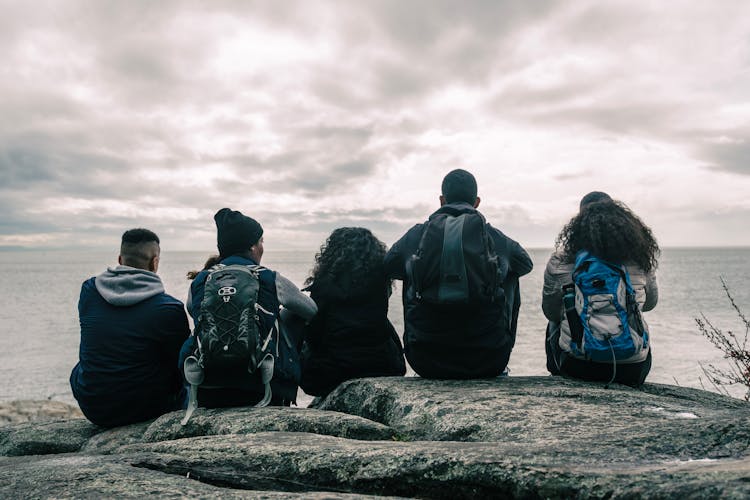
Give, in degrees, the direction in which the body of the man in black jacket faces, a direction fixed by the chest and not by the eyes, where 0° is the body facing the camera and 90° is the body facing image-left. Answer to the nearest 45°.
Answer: approximately 180°

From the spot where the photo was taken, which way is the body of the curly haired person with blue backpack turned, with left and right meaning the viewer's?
facing away from the viewer

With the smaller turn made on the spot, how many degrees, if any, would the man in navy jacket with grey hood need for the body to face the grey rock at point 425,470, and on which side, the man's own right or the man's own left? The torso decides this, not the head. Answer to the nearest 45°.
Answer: approximately 180°

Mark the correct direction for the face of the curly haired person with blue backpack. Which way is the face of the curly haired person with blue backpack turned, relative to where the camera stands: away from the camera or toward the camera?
away from the camera

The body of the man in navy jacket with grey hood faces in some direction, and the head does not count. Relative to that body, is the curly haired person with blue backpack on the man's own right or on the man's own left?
on the man's own right

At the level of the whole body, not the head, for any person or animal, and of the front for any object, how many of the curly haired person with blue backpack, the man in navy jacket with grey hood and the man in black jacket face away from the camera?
3

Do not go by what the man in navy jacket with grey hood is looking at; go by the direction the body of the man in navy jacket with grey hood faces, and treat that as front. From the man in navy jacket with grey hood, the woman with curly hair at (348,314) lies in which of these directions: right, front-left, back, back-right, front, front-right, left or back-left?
right

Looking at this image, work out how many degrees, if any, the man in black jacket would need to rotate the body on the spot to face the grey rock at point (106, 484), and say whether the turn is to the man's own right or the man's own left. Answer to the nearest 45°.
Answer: approximately 135° to the man's own left

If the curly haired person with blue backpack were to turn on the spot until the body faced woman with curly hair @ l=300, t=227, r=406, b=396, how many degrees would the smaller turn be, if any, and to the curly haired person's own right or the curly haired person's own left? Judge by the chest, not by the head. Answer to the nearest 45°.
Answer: approximately 90° to the curly haired person's own left

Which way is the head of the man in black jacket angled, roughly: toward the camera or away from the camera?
away from the camera

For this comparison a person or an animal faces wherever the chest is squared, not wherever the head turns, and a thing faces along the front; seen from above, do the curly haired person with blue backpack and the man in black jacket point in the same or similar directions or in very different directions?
same or similar directions

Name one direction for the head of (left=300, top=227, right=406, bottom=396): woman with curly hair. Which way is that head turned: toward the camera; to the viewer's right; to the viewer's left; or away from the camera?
away from the camera

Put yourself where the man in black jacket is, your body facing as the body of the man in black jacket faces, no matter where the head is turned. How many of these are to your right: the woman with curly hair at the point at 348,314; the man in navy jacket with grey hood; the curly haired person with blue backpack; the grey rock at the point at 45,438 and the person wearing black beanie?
1

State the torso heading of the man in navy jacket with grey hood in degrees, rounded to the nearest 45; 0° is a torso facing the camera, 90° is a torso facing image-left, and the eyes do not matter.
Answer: approximately 180°
